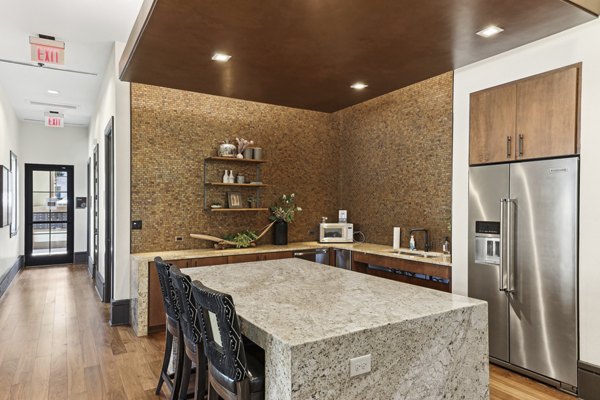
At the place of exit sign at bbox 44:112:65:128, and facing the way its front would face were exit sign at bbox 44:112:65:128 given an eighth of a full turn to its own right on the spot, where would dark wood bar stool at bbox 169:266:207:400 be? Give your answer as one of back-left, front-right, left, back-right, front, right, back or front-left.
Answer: front-left

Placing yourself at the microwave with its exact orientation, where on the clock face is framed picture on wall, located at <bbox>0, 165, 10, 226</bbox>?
The framed picture on wall is roughly at 3 o'clock from the microwave.

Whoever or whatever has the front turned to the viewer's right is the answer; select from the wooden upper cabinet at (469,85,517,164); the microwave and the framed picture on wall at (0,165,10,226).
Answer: the framed picture on wall

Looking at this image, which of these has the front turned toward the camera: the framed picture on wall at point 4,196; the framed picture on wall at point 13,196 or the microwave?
the microwave

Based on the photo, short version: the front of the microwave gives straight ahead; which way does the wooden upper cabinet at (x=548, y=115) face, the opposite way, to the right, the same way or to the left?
to the right

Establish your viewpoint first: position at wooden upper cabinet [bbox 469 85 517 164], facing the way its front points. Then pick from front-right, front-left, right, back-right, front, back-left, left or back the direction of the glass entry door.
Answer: front-right

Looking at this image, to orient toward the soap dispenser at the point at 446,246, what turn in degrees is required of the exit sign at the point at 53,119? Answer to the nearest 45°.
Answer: approximately 45° to its left

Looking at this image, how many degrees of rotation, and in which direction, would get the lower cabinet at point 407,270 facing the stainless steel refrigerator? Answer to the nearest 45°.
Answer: approximately 90° to its left

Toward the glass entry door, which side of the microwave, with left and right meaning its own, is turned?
right

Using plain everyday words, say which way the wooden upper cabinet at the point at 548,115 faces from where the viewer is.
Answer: facing the viewer and to the left of the viewer

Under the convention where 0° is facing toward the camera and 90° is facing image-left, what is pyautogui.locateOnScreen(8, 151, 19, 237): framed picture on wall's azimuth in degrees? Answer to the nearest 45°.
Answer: approximately 270°

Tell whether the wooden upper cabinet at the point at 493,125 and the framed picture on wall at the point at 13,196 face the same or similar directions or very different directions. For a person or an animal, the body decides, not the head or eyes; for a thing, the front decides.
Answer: very different directions

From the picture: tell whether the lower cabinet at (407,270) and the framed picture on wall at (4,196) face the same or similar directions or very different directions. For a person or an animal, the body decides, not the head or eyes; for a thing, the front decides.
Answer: very different directions

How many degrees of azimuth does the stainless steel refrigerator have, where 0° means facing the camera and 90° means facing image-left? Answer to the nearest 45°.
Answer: approximately 45°

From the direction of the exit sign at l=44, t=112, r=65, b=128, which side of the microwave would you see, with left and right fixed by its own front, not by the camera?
right

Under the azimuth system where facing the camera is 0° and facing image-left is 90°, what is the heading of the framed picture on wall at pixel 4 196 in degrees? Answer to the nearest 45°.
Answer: approximately 270°

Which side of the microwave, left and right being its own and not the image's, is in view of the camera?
front
